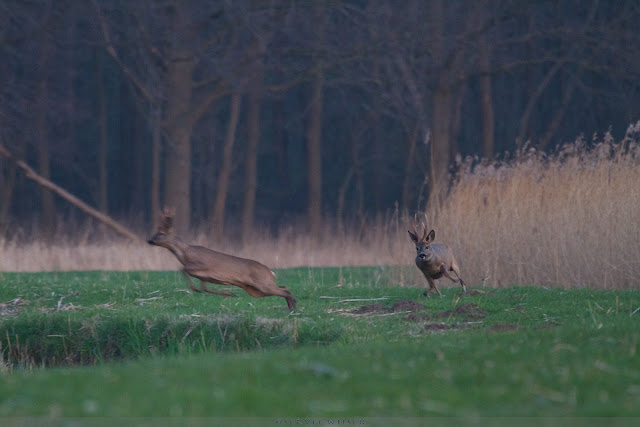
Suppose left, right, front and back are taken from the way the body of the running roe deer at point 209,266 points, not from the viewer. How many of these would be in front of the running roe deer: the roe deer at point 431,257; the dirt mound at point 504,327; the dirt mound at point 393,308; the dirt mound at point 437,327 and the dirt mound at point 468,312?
0

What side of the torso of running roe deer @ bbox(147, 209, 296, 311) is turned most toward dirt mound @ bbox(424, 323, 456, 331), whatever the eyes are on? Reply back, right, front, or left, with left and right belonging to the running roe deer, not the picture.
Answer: back

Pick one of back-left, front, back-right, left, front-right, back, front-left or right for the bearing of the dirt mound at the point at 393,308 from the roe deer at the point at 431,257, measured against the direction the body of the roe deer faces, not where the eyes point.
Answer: front

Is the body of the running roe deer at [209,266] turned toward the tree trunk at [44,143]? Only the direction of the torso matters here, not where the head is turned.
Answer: no

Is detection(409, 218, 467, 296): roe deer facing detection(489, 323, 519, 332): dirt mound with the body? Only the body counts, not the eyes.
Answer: no

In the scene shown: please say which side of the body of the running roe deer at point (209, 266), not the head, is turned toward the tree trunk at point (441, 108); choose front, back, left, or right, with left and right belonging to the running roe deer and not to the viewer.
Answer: right

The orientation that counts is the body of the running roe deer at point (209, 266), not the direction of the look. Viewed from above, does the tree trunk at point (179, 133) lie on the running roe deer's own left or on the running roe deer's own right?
on the running roe deer's own right

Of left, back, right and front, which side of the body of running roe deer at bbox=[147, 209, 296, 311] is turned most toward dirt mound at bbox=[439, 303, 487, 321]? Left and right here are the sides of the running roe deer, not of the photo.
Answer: back

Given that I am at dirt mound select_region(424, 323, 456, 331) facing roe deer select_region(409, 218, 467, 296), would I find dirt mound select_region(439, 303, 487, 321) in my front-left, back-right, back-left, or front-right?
front-right

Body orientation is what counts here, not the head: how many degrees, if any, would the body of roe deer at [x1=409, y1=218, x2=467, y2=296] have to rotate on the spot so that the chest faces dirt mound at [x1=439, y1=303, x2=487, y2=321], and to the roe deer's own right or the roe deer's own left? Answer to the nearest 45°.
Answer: approximately 45° to the roe deer's own left

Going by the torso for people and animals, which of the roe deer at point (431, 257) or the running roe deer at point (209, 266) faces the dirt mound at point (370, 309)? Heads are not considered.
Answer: the roe deer

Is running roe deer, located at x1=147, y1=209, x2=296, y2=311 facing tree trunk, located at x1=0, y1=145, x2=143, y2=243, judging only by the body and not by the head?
no

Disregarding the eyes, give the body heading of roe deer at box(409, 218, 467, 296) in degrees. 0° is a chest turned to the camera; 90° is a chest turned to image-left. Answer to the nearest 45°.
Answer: approximately 45°

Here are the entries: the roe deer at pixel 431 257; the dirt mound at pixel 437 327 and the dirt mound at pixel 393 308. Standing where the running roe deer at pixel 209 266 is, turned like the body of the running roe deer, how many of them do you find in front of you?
0

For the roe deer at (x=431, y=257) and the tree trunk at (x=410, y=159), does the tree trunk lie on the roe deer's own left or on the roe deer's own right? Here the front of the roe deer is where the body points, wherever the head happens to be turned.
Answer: on the roe deer's own right

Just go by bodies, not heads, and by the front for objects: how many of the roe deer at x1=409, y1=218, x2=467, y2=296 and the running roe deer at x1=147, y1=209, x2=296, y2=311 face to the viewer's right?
0

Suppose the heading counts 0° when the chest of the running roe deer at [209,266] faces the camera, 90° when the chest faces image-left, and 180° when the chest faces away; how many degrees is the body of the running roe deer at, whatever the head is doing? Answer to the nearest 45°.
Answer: approximately 90°
